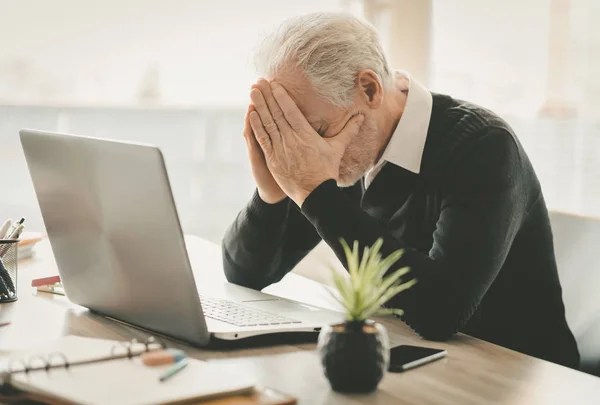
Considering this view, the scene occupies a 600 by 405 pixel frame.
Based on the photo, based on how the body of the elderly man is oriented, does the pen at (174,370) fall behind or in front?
in front

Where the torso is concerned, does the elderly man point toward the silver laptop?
yes

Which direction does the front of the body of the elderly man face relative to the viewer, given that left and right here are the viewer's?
facing the viewer and to the left of the viewer

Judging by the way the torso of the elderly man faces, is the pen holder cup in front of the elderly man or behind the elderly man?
in front

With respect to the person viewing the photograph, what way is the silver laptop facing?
facing away from the viewer and to the right of the viewer

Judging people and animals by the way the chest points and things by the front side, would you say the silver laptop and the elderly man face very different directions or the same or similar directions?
very different directions
